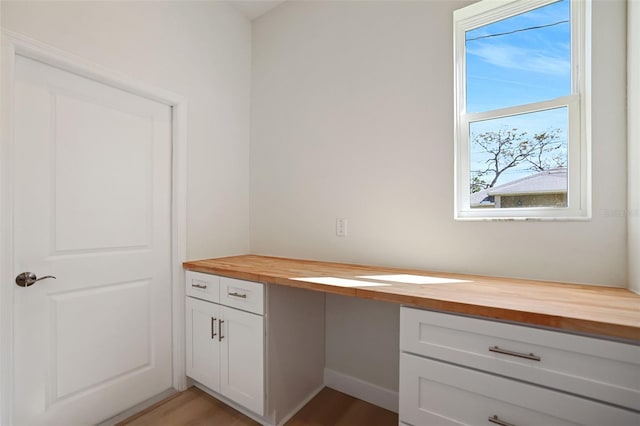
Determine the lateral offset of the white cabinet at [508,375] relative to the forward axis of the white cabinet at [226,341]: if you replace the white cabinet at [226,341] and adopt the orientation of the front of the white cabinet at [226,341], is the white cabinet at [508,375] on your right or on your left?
on your left

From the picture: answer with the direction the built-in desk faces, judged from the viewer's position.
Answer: facing the viewer and to the left of the viewer

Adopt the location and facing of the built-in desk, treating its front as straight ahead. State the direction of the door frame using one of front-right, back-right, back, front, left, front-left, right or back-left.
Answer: front-right

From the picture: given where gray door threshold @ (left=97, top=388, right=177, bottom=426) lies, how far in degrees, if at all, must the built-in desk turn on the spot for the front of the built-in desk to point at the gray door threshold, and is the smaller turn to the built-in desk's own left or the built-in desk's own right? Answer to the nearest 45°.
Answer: approximately 45° to the built-in desk's own right

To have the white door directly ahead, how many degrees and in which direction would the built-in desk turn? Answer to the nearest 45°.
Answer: approximately 45° to its right

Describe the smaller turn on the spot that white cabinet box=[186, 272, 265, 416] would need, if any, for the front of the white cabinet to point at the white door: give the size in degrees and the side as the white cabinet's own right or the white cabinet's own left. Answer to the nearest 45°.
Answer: approximately 45° to the white cabinet's own right

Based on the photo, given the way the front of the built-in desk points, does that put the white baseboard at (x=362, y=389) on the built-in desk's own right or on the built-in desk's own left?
on the built-in desk's own right
